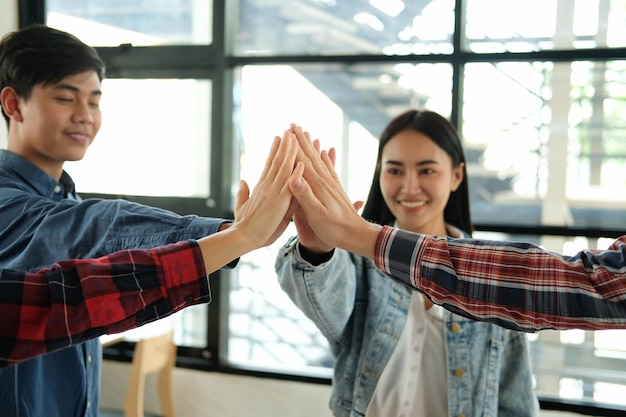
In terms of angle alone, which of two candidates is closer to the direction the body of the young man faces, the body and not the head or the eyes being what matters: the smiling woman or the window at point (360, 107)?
the smiling woman

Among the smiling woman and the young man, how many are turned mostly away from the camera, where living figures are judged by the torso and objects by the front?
0

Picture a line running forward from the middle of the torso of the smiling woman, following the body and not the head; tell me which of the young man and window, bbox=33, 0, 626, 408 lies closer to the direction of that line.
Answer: the young man

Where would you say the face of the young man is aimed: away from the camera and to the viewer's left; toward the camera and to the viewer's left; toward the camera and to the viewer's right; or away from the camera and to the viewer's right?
toward the camera and to the viewer's right

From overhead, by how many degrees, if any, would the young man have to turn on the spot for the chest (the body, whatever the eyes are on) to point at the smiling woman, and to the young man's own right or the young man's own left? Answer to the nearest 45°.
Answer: approximately 45° to the young man's own left

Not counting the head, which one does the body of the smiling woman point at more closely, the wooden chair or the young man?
the young man

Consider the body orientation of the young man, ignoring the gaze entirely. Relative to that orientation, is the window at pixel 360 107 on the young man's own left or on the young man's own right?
on the young man's own left

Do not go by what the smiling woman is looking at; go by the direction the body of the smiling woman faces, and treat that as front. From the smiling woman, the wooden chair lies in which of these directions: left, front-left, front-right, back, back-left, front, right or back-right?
right

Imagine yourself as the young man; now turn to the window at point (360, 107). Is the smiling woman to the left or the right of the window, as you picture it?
right

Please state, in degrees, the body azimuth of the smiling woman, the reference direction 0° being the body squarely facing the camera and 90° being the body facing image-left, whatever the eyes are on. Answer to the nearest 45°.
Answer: approximately 45°

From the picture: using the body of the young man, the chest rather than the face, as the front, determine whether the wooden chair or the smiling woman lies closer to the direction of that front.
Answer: the smiling woman

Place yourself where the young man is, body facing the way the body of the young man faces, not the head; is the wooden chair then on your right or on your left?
on your left
